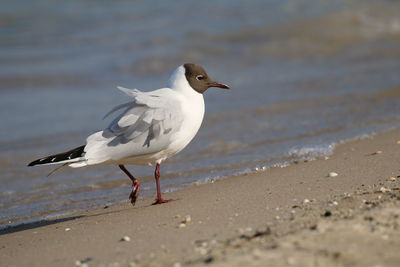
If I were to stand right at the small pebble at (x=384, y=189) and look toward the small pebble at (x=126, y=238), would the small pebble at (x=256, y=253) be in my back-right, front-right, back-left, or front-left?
front-left

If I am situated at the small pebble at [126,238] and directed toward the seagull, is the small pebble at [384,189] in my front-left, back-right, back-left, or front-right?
front-right

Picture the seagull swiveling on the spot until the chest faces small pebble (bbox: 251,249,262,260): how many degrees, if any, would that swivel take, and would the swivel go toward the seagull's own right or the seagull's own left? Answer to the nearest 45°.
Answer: approximately 90° to the seagull's own right

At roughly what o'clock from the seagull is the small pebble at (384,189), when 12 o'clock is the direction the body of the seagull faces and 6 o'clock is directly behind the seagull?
The small pebble is roughly at 1 o'clock from the seagull.

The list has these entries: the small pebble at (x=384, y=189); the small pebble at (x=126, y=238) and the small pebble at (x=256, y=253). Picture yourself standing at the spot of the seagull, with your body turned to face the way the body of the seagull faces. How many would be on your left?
0

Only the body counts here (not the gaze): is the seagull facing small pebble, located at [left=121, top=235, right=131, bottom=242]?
no

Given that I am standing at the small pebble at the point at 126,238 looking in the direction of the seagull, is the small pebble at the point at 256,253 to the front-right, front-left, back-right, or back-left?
back-right

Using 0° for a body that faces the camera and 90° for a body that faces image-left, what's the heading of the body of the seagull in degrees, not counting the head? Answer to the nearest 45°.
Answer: approximately 270°
